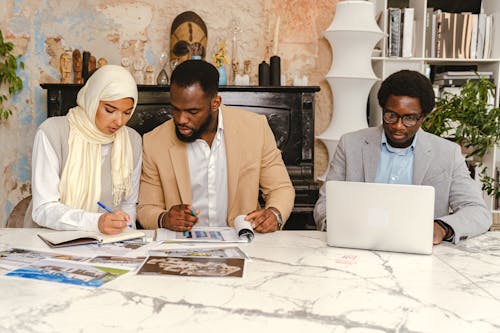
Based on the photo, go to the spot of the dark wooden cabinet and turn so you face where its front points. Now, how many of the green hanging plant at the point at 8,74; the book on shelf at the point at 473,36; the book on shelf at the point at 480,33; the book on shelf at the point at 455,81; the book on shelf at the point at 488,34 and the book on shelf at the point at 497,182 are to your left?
5

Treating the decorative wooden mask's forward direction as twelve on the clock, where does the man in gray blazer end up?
The man in gray blazer is roughly at 11 o'clock from the decorative wooden mask.

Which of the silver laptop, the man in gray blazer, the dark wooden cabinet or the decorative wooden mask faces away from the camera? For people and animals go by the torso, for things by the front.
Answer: the silver laptop

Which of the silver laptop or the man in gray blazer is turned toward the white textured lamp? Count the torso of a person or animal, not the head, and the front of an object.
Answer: the silver laptop

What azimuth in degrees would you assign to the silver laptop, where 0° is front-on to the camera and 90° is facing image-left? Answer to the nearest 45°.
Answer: approximately 180°

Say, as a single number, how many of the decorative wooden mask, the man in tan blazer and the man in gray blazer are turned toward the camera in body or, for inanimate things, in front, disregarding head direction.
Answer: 3

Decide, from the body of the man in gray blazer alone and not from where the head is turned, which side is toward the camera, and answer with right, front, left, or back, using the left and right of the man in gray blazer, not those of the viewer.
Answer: front

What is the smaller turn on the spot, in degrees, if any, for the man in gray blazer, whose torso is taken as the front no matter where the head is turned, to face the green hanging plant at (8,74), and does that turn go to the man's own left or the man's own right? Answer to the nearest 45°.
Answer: approximately 90° to the man's own right

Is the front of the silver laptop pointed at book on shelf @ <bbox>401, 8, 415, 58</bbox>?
yes

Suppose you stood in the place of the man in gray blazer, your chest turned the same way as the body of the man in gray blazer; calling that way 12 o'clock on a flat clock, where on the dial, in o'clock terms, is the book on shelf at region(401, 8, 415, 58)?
The book on shelf is roughly at 6 o'clock from the man in gray blazer.

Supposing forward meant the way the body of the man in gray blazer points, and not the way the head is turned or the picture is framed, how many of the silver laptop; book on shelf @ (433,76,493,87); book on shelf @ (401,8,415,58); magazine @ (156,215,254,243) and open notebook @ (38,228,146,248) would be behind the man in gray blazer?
2

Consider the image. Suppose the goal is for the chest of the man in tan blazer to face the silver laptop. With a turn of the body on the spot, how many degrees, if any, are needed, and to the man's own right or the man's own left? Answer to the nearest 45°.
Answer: approximately 45° to the man's own left

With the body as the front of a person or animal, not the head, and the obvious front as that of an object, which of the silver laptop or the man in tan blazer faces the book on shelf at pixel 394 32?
the silver laptop

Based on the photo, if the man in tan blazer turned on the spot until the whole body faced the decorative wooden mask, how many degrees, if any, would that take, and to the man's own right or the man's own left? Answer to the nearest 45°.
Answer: approximately 180°

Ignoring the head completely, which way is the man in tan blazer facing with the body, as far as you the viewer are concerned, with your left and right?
facing the viewer

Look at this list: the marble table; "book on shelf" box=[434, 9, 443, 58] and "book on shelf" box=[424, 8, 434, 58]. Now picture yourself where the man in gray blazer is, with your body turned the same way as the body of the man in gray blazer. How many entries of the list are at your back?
2

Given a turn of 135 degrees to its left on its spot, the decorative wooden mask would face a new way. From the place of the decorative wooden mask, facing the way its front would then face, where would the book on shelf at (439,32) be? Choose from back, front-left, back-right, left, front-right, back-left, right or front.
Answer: front-right

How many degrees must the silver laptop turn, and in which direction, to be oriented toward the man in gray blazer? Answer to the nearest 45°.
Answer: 0° — it already faces them
